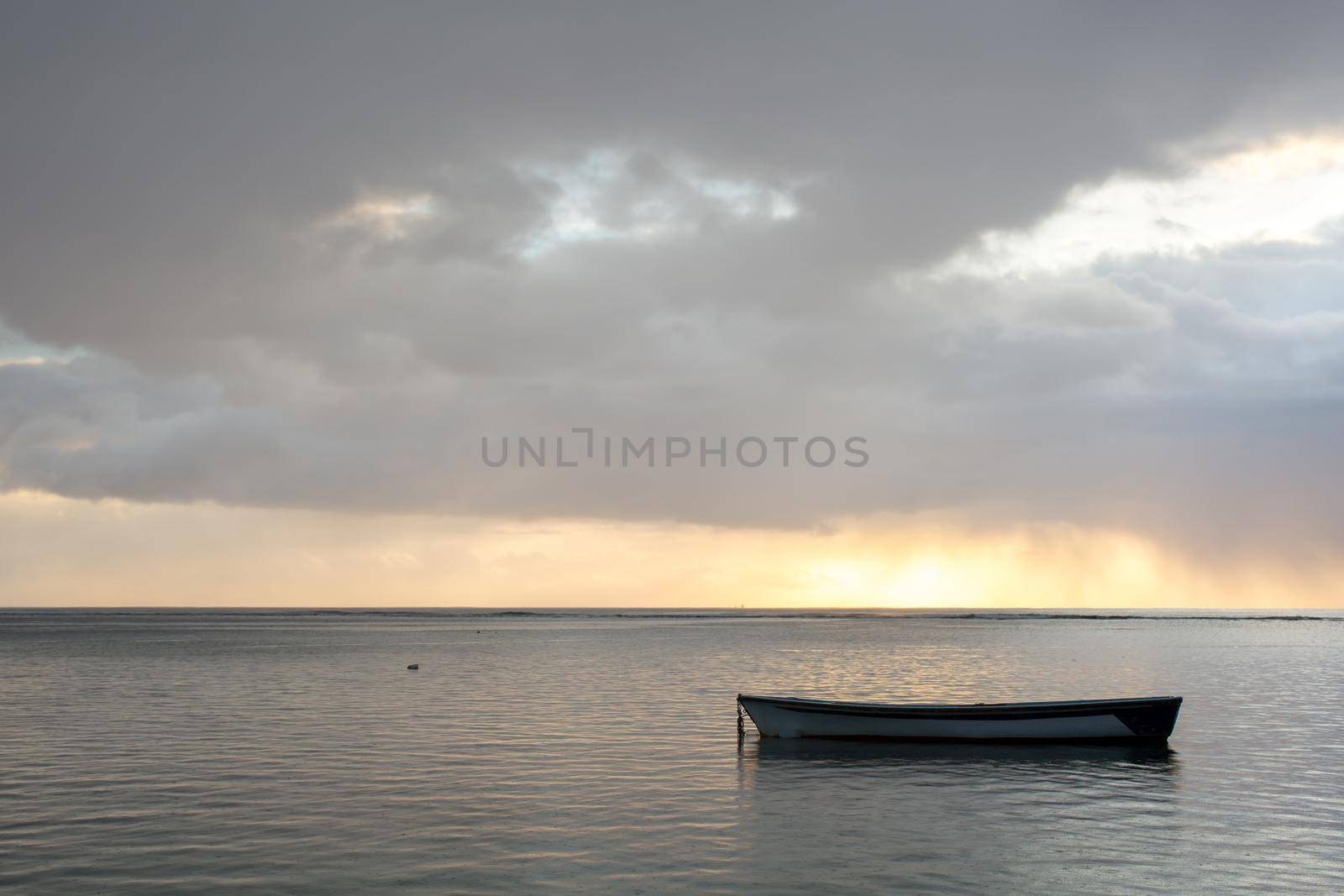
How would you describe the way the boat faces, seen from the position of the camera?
facing to the left of the viewer
